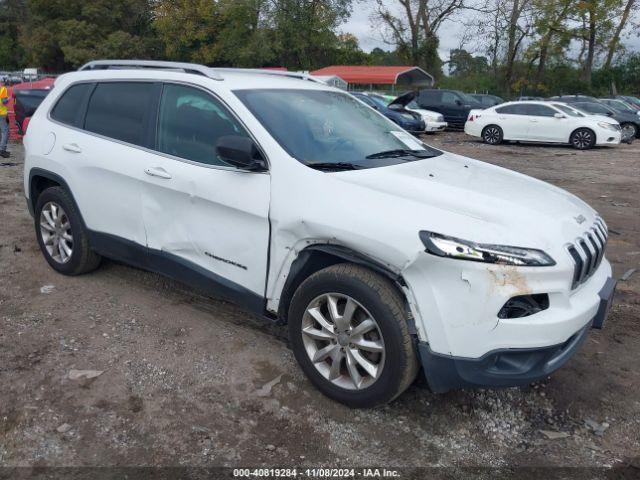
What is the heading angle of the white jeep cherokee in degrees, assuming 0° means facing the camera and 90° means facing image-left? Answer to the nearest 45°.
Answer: approximately 315°

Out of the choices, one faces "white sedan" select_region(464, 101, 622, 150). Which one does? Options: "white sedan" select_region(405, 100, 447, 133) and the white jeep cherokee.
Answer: "white sedan" select_region(405, 100, 447, 133)

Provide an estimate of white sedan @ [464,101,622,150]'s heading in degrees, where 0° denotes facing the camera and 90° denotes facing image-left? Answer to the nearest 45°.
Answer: approximately 270°

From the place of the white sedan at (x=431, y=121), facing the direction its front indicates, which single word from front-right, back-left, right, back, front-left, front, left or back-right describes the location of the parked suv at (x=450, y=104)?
back-left

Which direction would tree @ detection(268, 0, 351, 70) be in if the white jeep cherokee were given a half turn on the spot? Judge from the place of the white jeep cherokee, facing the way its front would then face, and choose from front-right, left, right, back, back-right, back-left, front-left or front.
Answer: front-right

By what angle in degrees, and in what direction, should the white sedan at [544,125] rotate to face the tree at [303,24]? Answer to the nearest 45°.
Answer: approximately 135° to its left

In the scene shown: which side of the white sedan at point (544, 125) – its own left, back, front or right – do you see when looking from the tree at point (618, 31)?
left

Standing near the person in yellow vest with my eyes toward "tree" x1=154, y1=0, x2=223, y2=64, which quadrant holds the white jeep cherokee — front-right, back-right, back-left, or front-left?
back-right

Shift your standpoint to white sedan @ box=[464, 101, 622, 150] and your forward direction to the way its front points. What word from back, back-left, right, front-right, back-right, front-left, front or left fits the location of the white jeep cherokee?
right

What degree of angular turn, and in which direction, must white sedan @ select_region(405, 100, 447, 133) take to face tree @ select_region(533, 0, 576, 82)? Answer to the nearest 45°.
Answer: approximately 135° to its left

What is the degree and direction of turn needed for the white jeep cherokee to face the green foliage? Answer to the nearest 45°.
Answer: approximately 135° to its left

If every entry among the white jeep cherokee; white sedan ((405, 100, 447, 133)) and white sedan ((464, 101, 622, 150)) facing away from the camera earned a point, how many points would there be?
0

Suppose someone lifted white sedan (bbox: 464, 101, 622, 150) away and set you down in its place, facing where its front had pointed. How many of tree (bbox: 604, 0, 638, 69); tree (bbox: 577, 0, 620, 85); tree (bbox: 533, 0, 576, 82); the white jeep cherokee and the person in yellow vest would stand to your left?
3

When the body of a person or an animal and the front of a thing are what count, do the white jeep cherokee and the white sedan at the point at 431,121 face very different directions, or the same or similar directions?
same or similar directions

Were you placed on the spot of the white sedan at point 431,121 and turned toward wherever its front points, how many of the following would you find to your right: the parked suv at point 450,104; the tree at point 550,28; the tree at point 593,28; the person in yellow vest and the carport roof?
1

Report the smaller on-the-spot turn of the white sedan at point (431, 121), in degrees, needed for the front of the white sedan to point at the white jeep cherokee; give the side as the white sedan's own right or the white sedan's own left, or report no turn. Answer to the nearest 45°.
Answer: approximately 45° to the white sedan's own right
